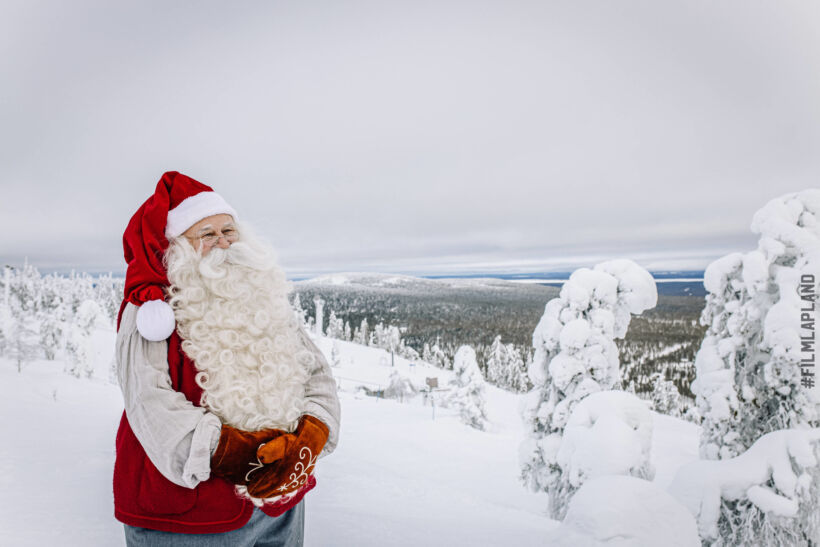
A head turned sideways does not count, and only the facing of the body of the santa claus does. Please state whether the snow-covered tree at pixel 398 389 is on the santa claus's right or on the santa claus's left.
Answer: on the santa claus's left

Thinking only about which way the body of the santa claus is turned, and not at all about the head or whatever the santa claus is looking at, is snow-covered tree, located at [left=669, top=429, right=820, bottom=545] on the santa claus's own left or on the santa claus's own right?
on the santa claus's own left

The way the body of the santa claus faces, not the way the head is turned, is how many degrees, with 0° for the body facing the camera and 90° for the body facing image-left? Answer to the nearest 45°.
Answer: approximately 315°

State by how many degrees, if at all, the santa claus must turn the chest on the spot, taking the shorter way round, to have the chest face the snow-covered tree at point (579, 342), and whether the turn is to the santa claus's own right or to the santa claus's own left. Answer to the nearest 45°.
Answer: approximately 90° to the santa claus's own left
